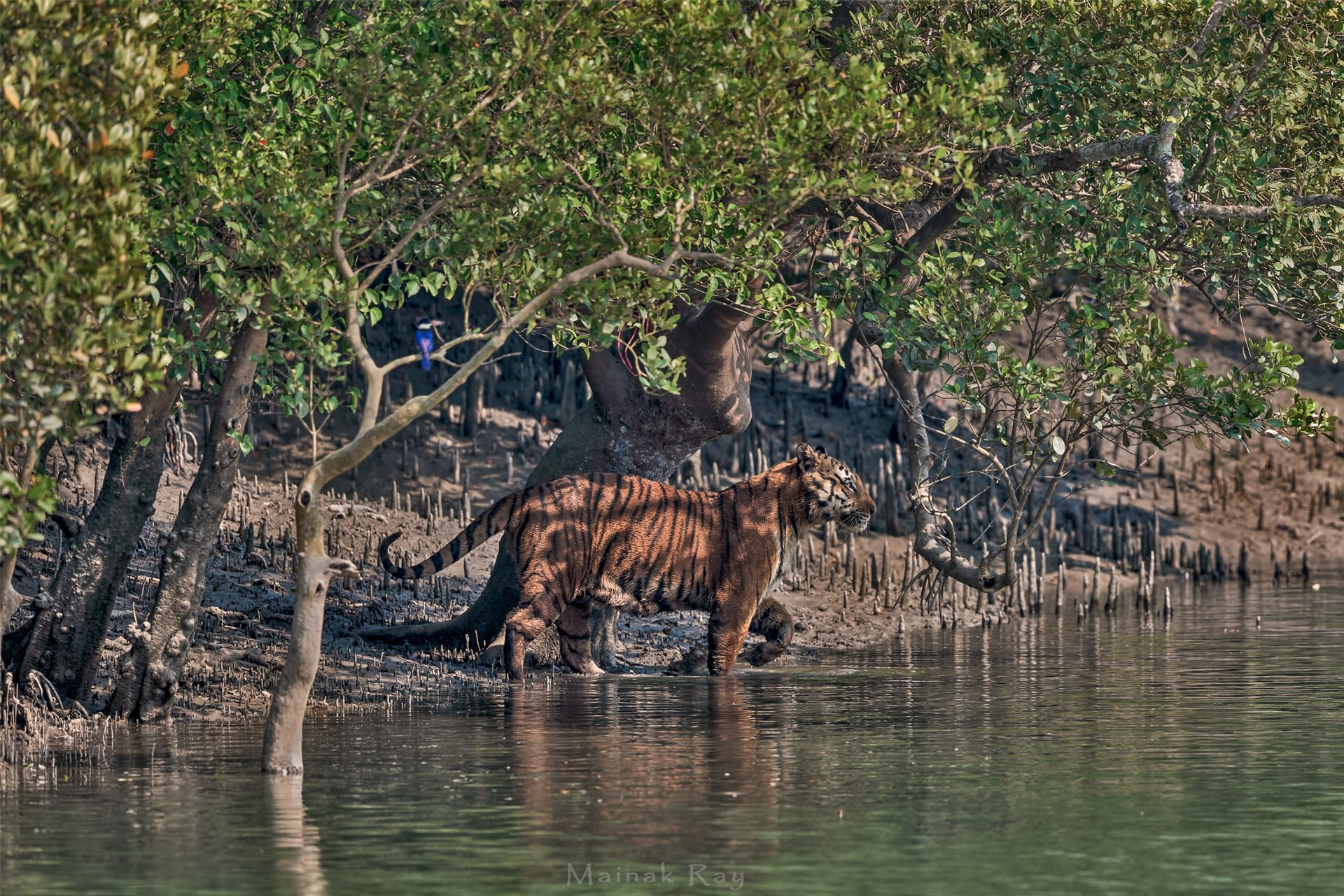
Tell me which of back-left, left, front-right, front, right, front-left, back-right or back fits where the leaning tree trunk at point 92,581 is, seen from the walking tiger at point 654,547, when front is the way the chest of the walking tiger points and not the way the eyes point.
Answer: back-right

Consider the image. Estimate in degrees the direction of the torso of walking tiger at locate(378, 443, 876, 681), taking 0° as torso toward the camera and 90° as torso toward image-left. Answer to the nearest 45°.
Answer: approximately 270°

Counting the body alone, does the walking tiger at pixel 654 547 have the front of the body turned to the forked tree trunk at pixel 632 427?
no

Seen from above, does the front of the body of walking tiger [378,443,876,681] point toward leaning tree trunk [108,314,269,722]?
no
